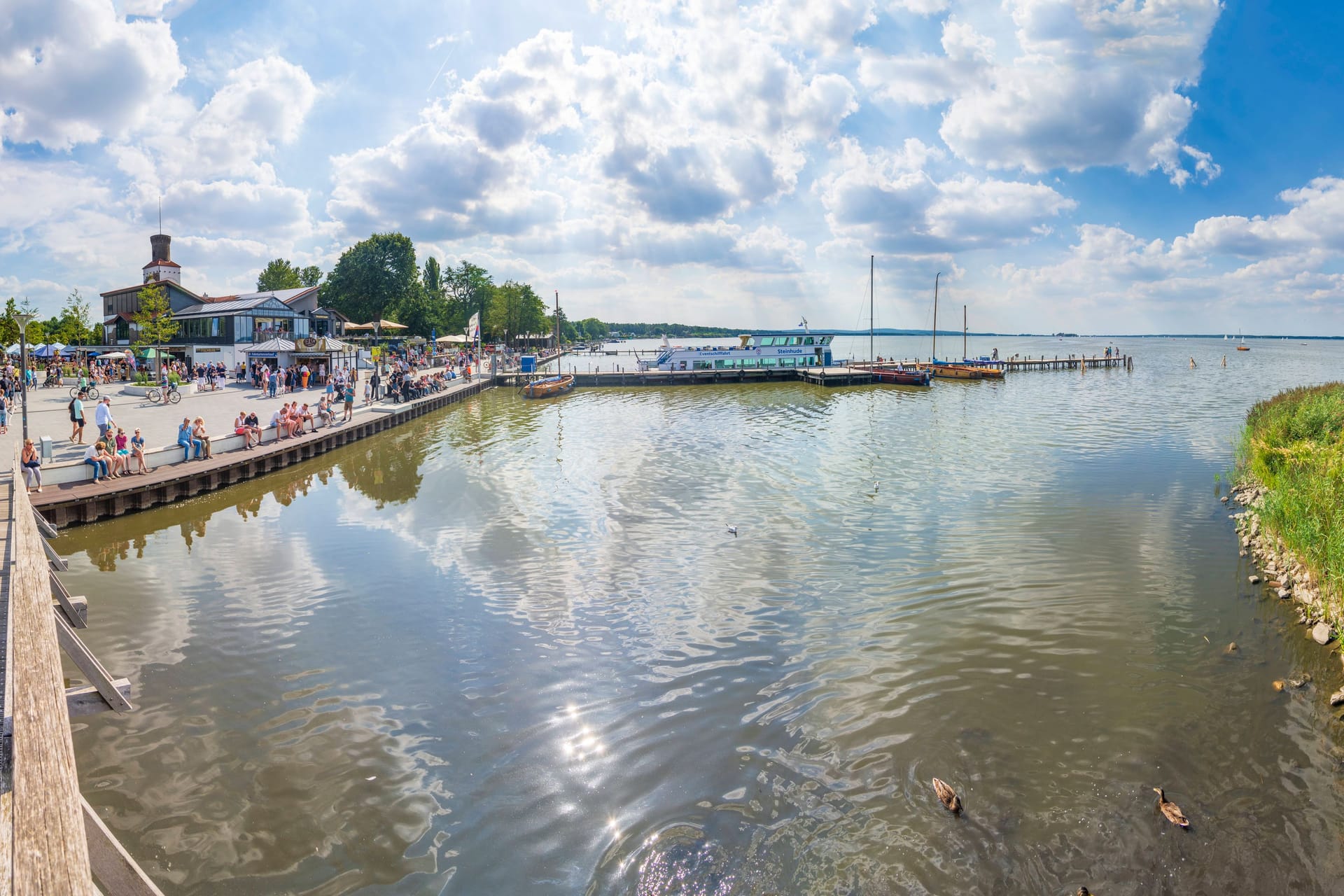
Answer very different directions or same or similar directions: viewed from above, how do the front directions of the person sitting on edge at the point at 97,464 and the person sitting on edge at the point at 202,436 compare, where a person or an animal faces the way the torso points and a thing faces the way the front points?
same or similar directions

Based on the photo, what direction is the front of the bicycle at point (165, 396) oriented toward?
to the viewer's left

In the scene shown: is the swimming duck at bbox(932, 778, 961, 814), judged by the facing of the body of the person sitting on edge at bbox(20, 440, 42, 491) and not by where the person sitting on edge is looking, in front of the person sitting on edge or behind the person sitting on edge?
in front

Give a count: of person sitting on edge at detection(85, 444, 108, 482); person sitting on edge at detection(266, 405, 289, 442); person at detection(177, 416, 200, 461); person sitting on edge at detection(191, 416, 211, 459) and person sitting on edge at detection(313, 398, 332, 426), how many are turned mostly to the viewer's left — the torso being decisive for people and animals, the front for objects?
0

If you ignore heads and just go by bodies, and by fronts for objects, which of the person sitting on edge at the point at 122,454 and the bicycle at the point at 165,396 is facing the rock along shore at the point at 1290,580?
the person sitting on edge

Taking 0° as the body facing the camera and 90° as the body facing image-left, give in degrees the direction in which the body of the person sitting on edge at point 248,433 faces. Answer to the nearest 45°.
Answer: approximately 315°

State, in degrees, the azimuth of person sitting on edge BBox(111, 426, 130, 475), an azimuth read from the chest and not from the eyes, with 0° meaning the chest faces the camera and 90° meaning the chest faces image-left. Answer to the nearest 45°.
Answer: approximately 315°

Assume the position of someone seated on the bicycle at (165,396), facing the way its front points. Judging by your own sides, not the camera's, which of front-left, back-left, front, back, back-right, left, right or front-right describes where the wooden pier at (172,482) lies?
right

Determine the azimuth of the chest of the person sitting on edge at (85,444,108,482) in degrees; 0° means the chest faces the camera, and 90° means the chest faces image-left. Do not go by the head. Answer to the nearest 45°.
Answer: approximately 315°

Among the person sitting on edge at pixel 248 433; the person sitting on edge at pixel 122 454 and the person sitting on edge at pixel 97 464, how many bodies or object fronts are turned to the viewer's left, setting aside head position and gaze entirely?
0

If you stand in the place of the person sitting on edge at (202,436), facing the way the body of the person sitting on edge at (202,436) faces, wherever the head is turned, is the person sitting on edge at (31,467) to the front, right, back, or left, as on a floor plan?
right

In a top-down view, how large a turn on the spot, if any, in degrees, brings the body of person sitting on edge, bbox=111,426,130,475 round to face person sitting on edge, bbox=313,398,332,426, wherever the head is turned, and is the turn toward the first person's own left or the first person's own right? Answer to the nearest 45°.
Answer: approximately 90° to the first person's own left

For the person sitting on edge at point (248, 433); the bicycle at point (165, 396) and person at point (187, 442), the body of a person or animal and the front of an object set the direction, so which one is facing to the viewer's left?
the bicycle

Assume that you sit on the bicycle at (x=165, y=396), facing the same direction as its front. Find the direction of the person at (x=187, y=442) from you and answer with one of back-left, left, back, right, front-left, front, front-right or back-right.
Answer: right
